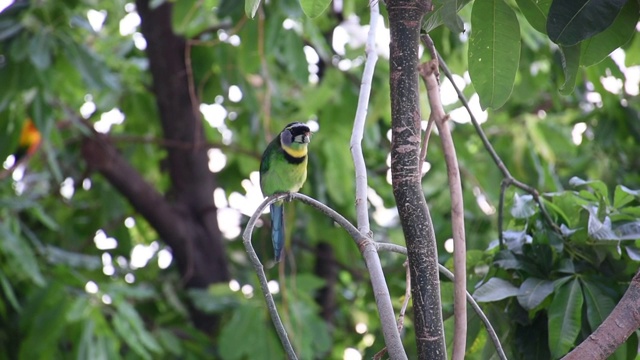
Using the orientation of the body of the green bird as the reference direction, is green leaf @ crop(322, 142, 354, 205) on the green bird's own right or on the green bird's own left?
on the green bird's own left

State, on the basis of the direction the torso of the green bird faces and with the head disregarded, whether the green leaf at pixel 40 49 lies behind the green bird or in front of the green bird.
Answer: behind

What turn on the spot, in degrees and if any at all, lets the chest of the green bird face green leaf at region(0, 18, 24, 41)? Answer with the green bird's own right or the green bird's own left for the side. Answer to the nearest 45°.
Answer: approximately 135° to the green bird's own right

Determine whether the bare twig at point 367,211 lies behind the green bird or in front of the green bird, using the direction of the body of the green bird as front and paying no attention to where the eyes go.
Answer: in front

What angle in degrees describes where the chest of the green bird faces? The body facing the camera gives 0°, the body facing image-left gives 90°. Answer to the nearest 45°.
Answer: approximately 315°

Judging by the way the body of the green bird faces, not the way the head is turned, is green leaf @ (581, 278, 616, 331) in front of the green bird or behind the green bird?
in front
